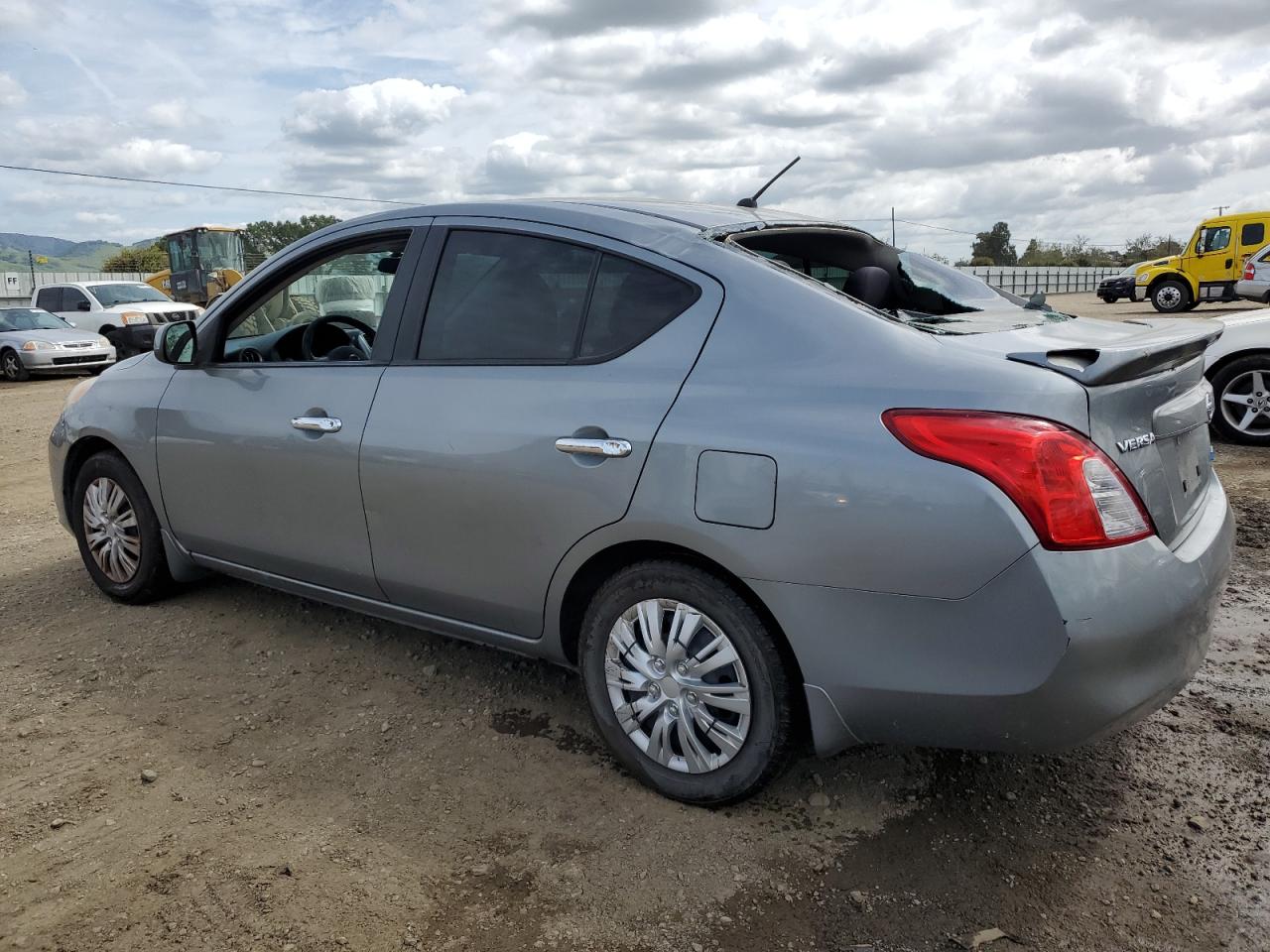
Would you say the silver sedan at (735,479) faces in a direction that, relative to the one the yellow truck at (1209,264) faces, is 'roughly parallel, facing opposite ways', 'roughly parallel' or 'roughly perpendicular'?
roughly parallel

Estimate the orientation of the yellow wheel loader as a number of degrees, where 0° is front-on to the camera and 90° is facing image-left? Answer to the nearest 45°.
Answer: approximately 315°

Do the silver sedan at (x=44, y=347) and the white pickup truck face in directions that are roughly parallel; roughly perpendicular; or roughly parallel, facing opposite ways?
roughly parallel

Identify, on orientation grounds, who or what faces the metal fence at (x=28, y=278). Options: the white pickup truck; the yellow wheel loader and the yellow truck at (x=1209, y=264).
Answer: the yellow truck

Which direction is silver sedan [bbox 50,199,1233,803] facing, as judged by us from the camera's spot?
facing away from the viewer and to the left of the viewer

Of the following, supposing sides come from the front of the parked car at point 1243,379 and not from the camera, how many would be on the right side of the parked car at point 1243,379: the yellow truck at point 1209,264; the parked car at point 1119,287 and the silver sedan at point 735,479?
2

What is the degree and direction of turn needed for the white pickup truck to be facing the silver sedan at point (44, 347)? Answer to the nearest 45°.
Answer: approximately 45° to its right

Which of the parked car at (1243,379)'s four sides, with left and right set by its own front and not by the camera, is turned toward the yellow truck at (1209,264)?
right

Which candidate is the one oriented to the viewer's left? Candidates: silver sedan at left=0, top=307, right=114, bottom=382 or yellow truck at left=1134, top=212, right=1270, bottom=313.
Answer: the yellow truck

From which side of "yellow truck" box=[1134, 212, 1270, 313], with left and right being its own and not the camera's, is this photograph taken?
left

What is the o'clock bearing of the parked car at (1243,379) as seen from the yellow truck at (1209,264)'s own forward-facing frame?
The parked car is roughly at 9 o'clock from the yellow truck.

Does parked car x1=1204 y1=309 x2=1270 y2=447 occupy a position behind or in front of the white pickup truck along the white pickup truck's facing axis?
in front

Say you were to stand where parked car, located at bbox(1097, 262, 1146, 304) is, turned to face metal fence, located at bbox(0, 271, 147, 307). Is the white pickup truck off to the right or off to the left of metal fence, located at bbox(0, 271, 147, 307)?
left
